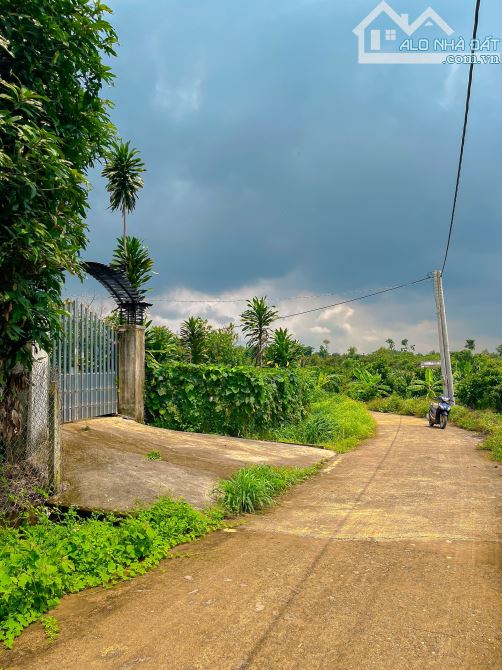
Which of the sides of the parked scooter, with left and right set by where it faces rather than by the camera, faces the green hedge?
right

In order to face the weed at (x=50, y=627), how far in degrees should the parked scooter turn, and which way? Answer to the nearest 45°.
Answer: approximately 45° to its right

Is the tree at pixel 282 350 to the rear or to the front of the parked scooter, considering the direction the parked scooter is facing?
to the rear

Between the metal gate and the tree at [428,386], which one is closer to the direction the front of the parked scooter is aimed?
the metal gate

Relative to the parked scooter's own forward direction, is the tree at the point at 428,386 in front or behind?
behind

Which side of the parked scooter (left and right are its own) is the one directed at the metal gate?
right

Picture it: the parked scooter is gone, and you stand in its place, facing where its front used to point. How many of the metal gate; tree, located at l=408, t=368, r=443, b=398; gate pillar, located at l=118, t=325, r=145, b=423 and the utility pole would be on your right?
2

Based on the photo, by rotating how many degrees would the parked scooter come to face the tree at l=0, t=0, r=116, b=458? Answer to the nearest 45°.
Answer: approximately 45° to its right

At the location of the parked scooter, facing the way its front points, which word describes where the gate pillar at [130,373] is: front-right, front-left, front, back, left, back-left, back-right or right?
right

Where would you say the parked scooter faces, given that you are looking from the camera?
facing the viewer and to the right of the viewer

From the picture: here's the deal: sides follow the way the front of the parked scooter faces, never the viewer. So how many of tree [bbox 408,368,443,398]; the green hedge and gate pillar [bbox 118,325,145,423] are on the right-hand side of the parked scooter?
2

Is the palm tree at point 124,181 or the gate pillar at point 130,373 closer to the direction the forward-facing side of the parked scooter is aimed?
the gate pillar
